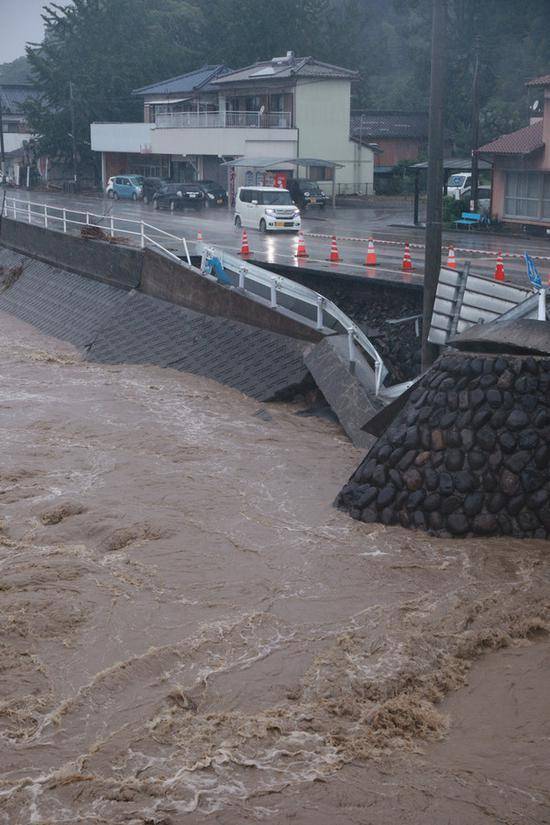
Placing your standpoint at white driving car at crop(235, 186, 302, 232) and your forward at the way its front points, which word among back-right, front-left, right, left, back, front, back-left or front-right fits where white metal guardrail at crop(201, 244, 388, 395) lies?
front-right

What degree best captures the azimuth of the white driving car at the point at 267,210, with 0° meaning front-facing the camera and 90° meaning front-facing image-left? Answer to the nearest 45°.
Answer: approximately 315°

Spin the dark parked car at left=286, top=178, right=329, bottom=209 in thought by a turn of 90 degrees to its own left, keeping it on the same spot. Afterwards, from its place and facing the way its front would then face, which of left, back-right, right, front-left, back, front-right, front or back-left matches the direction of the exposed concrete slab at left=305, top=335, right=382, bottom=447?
back-right

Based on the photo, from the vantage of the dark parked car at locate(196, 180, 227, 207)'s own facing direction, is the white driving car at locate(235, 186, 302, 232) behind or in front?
in front

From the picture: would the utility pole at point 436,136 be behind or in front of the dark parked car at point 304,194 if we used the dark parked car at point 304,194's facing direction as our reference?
in front

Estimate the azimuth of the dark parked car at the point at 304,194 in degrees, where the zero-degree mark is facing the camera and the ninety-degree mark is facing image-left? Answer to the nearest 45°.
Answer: approximately 315°

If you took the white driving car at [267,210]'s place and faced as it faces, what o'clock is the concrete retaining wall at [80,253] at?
The concrete retaining wall is roughly at 3 o'clock from the white driving car.
